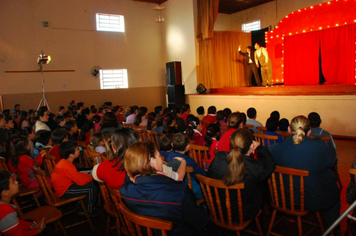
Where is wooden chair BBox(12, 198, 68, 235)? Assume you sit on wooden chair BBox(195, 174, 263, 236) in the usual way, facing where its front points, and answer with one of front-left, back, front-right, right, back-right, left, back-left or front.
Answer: back-left

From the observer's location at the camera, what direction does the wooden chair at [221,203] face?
facing away from the viewer and to the right of the viewer

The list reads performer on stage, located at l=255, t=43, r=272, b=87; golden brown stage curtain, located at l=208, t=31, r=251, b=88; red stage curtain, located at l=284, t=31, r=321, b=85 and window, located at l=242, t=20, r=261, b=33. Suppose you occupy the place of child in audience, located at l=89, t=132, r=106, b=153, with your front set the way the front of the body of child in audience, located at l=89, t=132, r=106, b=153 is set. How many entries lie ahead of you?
4

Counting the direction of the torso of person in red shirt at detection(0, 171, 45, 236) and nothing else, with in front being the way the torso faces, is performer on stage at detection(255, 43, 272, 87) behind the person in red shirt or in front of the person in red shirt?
in front

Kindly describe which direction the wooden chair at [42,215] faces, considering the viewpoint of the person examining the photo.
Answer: facing to the right of the viewer

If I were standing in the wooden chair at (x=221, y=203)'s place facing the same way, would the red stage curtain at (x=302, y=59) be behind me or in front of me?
in front

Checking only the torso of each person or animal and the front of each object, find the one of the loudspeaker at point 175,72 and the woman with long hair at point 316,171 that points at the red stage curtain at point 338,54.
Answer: the woman with long hair

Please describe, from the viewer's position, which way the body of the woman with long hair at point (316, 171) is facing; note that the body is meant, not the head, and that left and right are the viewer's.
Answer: facing away from the viewer

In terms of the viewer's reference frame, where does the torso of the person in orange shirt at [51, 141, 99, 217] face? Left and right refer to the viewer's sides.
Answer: facing to the right of the viewer

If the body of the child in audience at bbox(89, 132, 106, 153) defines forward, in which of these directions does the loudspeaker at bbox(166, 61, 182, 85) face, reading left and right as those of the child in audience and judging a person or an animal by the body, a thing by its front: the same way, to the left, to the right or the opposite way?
the opposite way

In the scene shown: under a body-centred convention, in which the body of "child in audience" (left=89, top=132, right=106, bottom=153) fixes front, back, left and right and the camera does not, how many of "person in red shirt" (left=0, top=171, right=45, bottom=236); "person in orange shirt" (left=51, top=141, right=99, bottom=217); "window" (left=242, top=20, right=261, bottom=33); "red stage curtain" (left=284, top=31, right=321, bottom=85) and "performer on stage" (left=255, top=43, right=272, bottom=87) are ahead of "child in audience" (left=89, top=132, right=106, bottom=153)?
3

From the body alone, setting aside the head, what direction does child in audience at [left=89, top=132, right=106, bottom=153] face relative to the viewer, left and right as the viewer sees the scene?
facing away from the viewer and to the right of the viewer

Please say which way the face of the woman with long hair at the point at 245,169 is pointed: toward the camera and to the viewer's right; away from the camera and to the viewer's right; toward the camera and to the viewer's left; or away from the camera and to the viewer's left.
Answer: away from the camera and to the viewer's right

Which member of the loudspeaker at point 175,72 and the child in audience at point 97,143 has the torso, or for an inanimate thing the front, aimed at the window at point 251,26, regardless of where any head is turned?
the child in audience
